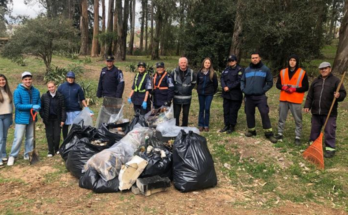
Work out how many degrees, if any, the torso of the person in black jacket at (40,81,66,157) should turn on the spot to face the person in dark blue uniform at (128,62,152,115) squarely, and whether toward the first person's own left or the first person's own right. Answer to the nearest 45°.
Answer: approximately 90° to the first person's own left

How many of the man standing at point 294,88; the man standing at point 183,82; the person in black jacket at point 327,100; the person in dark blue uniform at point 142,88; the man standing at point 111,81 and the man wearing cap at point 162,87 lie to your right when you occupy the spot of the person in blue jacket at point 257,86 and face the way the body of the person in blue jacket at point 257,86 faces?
4

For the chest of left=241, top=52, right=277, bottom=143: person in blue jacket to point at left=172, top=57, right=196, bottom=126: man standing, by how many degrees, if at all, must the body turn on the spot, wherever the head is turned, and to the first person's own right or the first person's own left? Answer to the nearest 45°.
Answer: approximately 90° to the first person's own right

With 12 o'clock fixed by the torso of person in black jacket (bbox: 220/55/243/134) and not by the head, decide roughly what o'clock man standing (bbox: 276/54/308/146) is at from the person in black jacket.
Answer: The man standing is roughly at 8 o'clock from the person in black jacket.

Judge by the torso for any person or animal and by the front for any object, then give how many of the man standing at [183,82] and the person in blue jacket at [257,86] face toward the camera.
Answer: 2

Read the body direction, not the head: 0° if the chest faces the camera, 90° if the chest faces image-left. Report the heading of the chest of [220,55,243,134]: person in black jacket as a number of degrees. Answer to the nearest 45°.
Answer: approximately 45°

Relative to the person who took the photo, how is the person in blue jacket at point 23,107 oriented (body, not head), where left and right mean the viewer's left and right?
facing the viewer and to the right of the viewer

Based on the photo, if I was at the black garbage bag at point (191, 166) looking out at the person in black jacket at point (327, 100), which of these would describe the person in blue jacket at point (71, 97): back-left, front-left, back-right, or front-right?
back-left

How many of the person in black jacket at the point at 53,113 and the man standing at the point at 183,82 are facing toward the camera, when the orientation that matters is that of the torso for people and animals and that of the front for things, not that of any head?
2

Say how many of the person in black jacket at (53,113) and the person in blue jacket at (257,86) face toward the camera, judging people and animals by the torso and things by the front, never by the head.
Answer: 2

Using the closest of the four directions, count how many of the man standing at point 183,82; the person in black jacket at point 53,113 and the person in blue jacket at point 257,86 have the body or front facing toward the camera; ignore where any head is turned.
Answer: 3

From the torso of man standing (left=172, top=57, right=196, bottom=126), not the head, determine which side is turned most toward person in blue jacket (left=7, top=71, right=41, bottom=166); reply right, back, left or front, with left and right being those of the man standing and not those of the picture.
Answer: right

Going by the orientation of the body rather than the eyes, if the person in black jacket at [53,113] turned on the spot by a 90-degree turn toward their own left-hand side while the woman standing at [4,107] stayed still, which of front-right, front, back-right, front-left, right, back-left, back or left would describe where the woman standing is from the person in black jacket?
back
